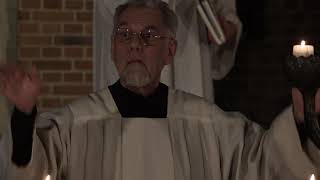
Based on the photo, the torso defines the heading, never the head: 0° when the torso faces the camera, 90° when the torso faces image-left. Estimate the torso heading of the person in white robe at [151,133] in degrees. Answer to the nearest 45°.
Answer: approximately 0°
